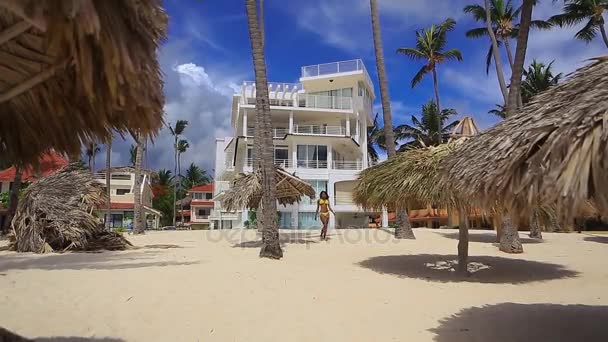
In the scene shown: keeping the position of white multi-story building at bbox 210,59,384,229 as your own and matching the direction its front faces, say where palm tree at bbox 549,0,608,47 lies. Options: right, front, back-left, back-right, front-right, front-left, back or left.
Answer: front-left

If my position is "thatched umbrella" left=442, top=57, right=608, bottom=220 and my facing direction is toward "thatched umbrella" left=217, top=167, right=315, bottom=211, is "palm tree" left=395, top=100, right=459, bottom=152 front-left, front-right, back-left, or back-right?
front-right

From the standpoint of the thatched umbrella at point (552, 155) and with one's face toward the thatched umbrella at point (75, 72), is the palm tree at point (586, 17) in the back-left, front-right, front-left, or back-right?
back-right

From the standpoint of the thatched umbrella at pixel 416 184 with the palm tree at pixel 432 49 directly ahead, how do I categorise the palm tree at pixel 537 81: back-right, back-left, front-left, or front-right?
front-right

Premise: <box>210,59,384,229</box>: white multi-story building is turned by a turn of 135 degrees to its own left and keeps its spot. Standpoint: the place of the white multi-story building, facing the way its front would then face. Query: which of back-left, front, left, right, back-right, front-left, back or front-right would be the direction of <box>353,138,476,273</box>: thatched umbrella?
back-right

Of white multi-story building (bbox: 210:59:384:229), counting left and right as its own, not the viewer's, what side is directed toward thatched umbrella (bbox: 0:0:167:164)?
front

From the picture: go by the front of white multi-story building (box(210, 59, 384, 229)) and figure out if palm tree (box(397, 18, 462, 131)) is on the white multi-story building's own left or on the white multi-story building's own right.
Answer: on the white multi-story building's own left

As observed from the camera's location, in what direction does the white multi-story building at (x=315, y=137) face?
facing the viewer

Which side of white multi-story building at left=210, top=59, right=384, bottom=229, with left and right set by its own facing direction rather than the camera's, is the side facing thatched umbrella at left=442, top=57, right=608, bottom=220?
front

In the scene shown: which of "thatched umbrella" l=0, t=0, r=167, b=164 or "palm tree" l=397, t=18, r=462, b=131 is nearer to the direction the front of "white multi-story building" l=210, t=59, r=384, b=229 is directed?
the thatched umbrella

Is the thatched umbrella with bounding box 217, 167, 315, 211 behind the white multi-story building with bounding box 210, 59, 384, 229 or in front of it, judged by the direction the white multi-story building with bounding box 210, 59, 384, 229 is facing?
in front

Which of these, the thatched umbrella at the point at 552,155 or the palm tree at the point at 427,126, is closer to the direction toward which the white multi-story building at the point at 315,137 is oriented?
the thatched umbrella

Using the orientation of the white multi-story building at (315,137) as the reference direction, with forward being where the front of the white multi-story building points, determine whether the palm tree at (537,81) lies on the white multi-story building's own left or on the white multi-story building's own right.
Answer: on the white multi-story building's own left
